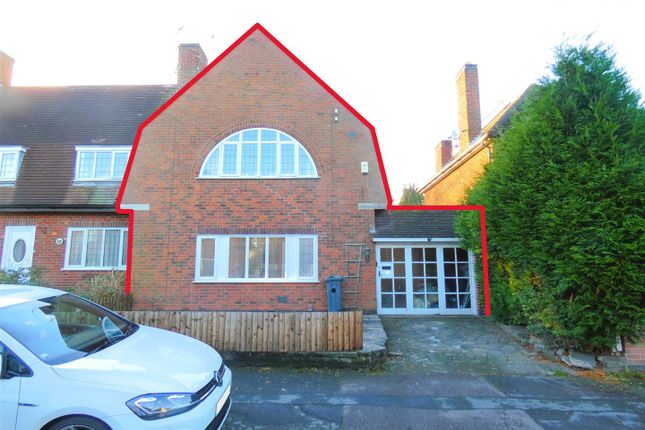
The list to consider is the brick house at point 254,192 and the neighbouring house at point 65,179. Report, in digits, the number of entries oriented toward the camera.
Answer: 2

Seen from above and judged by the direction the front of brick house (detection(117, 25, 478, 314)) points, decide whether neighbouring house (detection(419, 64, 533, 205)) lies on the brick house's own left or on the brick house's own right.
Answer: on the brick house's own left

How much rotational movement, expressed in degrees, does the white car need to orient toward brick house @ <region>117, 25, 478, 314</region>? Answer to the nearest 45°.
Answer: approximately 90° to its left

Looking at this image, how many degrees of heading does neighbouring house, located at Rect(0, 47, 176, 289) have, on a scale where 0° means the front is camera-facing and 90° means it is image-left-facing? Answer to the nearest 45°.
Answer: approximately 0°

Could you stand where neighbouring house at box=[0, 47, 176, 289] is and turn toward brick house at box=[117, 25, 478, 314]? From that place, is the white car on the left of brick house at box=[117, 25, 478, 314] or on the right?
right

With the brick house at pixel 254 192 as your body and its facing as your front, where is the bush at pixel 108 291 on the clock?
The bush is roughly at 3 o'clock from the brick house.

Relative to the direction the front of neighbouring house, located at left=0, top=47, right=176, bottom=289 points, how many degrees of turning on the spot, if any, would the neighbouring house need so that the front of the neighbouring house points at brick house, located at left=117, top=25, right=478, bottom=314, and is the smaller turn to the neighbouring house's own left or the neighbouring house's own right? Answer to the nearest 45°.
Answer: approximately 45° to the neighbouring house's own left

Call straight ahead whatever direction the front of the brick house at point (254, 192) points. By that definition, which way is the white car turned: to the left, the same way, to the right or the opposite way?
to the left

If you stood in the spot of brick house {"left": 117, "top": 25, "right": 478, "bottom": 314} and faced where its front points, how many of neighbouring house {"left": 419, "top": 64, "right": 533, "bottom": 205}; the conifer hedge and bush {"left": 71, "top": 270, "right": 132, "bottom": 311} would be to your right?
1

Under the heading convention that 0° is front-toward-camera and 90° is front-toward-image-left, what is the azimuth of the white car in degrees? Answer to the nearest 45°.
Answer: approximately 315°

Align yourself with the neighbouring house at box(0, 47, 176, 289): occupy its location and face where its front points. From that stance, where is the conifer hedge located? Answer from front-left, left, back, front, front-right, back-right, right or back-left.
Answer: front-left

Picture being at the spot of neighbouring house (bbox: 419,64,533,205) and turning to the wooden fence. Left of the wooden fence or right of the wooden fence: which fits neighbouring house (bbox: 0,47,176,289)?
right

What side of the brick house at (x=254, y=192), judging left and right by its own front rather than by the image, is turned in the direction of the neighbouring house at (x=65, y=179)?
right

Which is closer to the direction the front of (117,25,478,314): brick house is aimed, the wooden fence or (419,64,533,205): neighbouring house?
the wooden fence

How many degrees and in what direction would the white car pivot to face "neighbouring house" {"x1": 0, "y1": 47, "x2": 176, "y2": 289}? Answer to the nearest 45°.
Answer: approximately 135° to its left

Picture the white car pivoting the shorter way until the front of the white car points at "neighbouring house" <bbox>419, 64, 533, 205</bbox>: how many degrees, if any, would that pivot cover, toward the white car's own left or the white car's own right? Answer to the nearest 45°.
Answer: approximately 90° to the white car's own left
